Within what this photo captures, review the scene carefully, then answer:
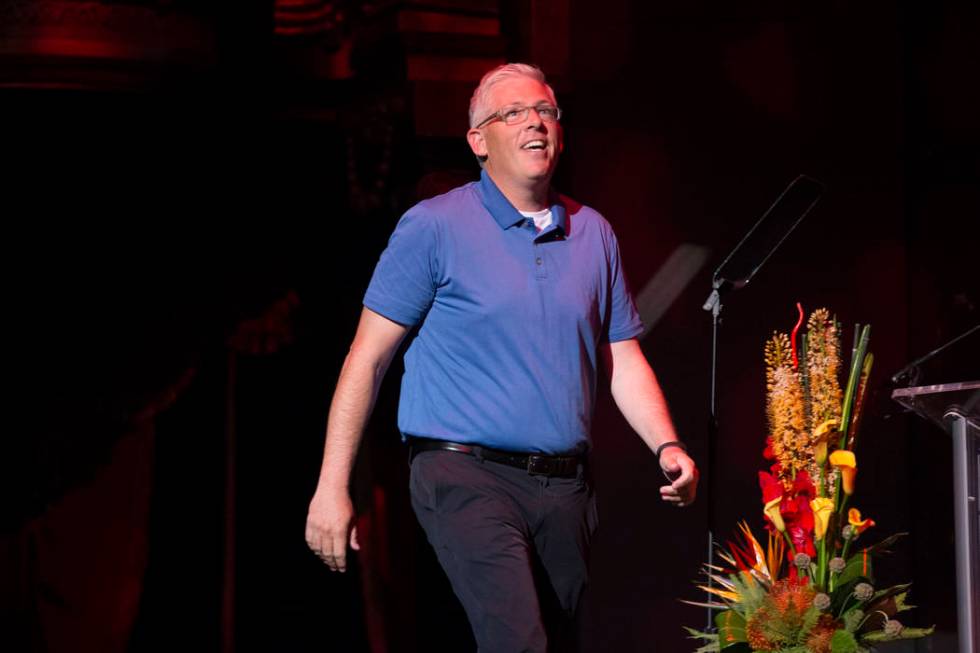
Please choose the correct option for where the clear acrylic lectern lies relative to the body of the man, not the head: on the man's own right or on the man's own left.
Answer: on the man's own left

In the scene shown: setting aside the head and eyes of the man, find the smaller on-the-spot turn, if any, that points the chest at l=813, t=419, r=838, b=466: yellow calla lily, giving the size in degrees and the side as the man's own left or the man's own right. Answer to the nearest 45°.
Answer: approximately 90° to the man's own left

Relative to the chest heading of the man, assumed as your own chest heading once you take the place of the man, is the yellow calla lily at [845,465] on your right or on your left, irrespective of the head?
on your left

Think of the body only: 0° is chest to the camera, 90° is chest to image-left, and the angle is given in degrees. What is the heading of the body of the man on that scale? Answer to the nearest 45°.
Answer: approximately 315°

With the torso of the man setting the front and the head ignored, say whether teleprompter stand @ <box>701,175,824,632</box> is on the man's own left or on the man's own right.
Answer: on the man's own left

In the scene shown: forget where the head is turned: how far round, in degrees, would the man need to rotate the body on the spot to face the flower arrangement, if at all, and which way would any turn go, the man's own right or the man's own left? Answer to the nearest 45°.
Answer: approximately 90° to the man's own left
